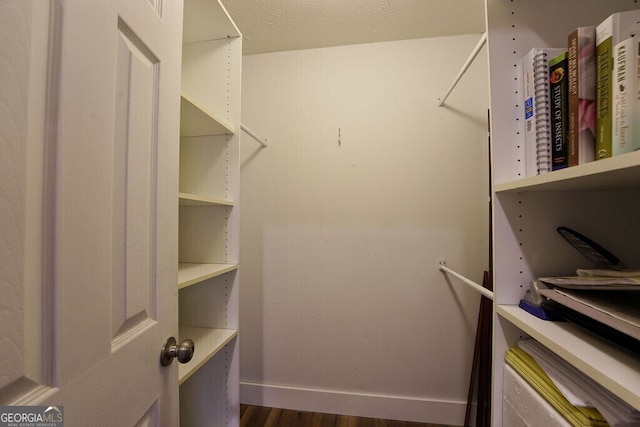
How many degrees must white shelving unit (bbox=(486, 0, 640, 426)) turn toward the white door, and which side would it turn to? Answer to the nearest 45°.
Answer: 0° — it already faces it

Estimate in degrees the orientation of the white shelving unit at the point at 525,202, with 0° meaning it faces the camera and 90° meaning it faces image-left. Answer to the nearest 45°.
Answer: approximately 45°
